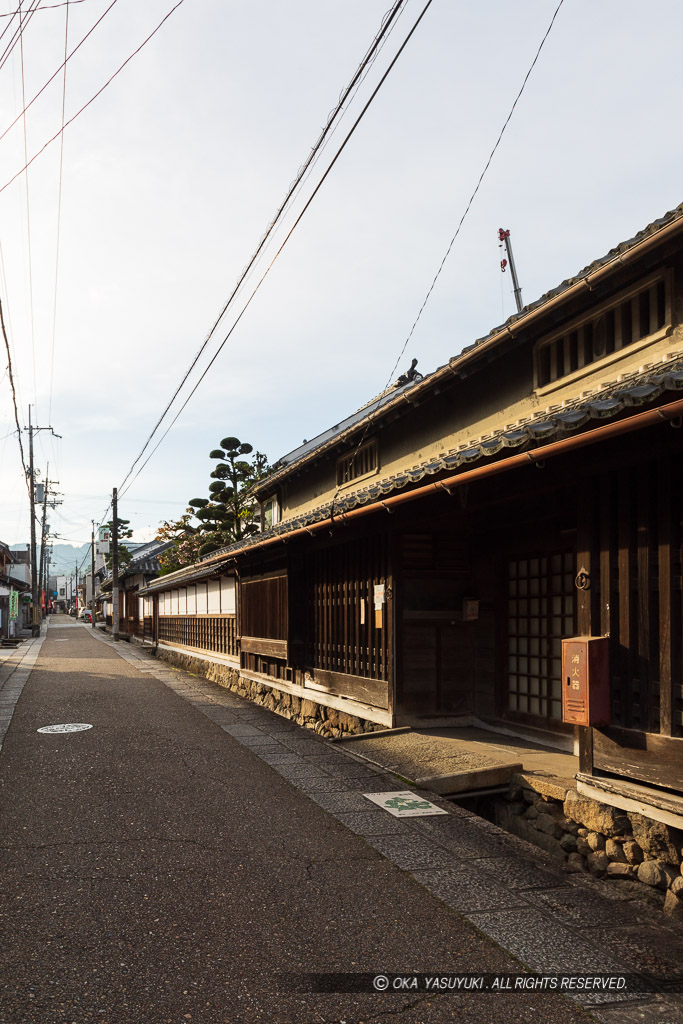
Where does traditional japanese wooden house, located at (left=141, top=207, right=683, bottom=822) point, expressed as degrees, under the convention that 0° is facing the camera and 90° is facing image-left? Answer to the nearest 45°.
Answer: approximately 45°
